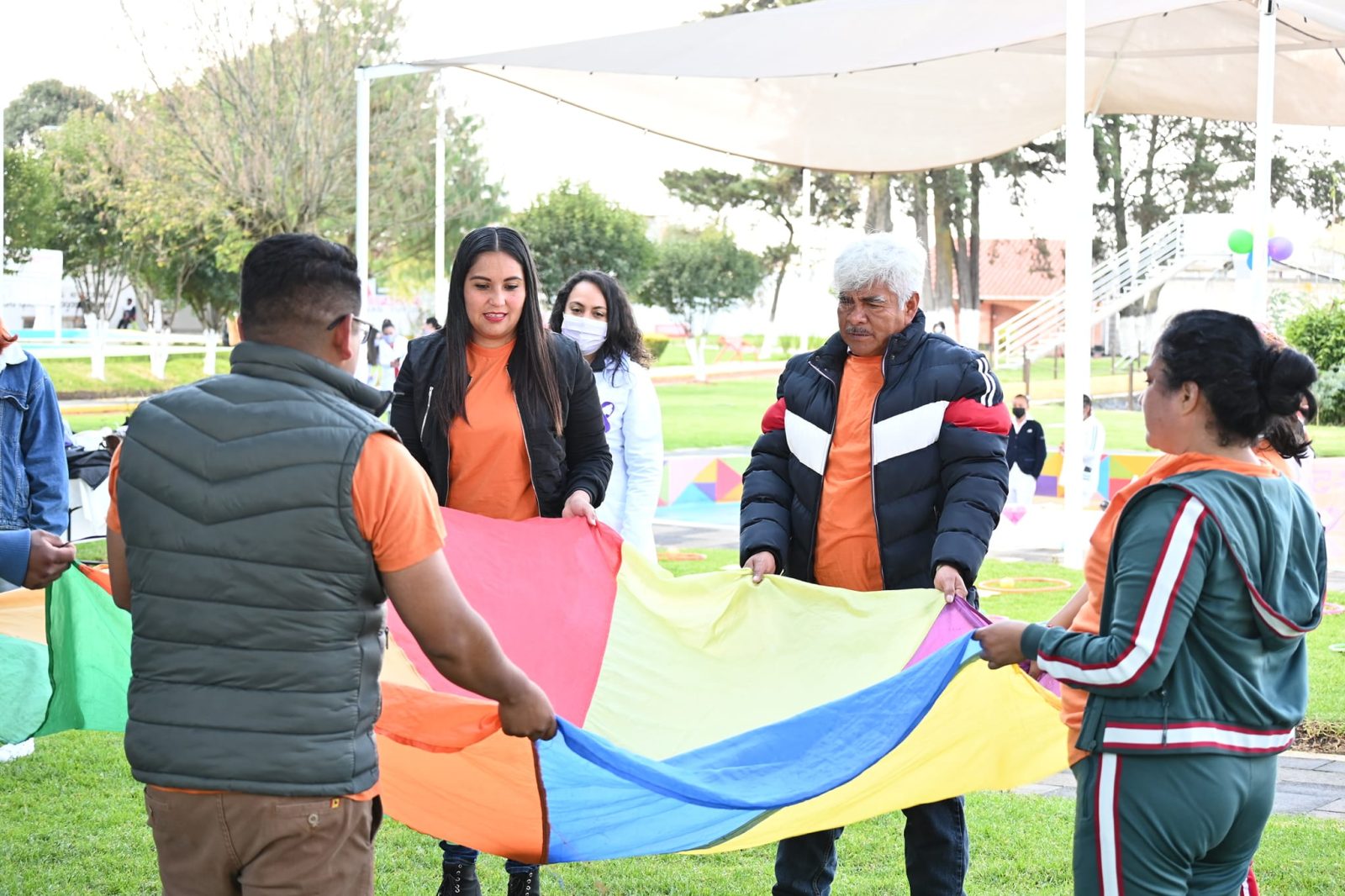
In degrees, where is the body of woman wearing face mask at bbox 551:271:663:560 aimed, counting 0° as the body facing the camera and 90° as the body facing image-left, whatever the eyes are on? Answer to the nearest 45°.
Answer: approximately 45°

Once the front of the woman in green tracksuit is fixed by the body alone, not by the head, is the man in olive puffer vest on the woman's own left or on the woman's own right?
on the woman's own left

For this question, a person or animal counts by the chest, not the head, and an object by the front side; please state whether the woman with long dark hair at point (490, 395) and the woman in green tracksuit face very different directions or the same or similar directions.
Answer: very different directions

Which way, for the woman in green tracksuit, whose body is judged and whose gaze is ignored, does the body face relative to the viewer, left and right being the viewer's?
facing away from the viewer and to the left of the viewer

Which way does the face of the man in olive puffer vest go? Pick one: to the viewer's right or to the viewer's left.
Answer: to the viewer's right

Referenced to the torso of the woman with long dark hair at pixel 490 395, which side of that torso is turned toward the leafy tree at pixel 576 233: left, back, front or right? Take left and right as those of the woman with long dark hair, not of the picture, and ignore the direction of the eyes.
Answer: back

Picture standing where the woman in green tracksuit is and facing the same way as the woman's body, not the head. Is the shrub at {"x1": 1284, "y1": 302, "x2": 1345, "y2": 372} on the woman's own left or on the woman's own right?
on the woman's own right

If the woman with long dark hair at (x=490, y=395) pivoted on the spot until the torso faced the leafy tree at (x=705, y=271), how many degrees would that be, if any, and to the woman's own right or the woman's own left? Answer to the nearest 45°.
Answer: approximately 180°

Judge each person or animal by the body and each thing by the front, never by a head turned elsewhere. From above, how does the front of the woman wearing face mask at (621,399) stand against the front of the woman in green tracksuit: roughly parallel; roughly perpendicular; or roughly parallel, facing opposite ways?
roughly perpendicular

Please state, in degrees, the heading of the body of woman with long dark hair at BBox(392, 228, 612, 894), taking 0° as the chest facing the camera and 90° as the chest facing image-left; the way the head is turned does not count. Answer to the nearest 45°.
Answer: approximately 0°

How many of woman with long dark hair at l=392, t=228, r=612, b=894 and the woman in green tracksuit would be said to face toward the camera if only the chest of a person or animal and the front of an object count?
1

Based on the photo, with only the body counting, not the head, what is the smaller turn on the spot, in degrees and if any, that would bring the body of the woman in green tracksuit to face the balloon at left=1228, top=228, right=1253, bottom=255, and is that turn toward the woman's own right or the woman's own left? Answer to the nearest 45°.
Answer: approximately 45° to the woman's own right

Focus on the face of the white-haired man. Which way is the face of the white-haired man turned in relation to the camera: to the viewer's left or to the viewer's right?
to the viewer's left
